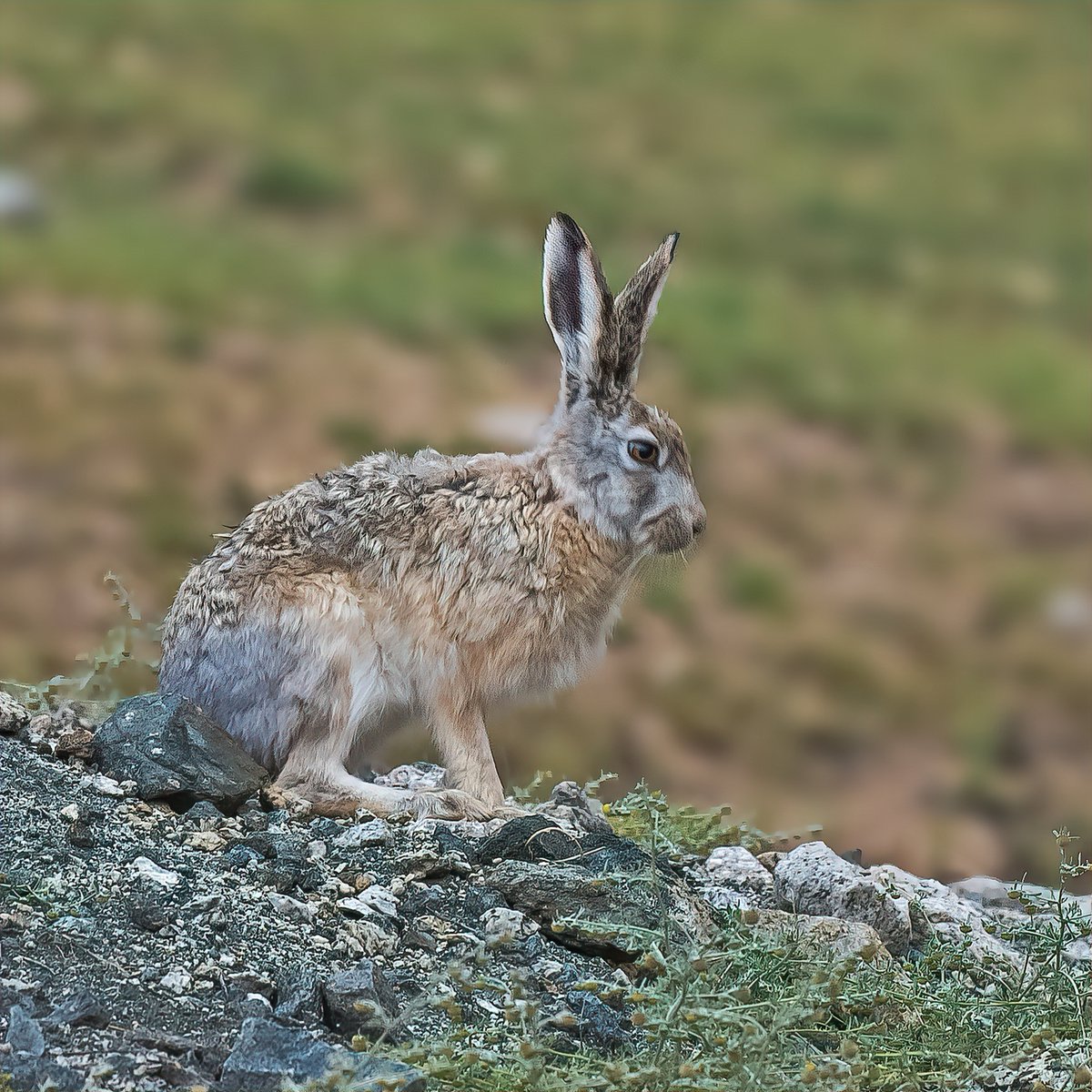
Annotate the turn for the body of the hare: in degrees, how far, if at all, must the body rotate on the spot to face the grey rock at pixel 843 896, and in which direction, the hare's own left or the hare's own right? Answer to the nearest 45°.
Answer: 0° — it already faces it

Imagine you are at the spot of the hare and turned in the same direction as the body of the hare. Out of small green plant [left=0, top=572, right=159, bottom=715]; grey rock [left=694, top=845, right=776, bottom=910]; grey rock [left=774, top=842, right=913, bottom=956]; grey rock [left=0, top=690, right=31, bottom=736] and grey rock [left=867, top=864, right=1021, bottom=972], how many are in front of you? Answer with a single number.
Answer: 3

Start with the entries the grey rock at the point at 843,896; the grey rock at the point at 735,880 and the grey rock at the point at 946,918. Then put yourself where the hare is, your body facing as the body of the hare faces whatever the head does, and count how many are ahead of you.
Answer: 3

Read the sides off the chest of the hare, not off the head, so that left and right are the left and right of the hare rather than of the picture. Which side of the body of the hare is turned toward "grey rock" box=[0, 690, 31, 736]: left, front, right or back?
back

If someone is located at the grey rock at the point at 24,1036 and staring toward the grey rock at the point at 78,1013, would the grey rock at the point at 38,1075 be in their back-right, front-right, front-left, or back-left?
back-right

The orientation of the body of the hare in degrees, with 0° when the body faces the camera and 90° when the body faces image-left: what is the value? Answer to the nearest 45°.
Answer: approximately 270°
